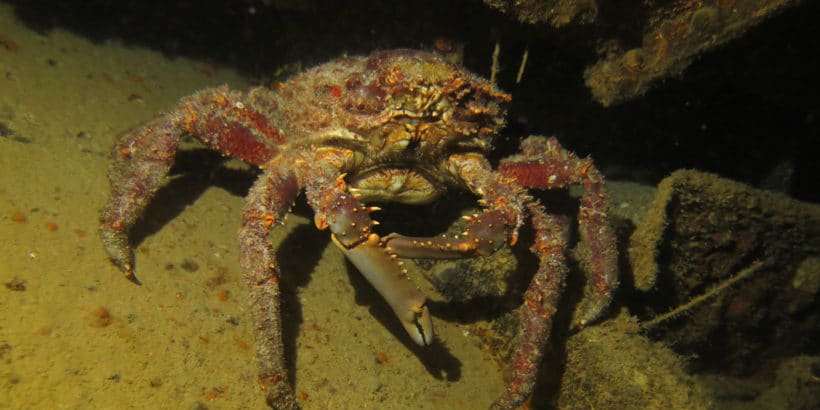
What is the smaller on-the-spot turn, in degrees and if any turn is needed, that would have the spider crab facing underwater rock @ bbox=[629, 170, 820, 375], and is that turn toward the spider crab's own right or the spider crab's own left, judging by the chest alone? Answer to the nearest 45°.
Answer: approximately 90° to the spider crab's own left

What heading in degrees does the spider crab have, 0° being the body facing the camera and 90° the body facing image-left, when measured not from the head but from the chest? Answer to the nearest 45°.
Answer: approximately 0°

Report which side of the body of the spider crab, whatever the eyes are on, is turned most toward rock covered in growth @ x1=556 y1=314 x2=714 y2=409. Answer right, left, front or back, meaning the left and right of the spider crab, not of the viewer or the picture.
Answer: left
